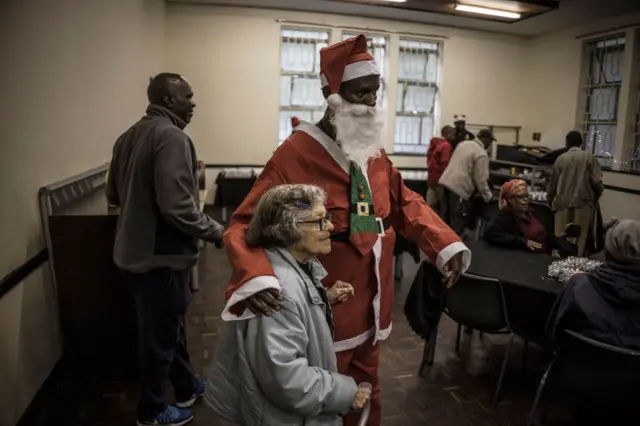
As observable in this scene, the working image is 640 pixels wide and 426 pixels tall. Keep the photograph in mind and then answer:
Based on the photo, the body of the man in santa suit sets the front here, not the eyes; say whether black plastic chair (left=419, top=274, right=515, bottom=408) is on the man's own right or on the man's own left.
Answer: on the man's own left

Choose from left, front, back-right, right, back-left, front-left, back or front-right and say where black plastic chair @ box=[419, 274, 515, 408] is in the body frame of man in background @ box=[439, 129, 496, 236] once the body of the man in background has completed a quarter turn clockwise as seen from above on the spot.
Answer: front-right

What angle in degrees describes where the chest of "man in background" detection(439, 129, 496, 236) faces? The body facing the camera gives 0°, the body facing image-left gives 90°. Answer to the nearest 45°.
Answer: approximately 225°

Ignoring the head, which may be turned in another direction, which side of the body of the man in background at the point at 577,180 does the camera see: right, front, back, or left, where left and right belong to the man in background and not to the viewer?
back
